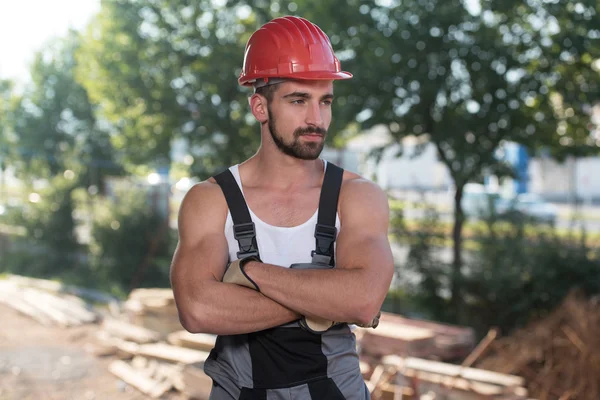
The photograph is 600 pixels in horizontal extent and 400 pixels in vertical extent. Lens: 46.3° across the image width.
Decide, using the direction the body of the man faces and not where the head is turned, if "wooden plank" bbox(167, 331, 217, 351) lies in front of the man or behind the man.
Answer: behind

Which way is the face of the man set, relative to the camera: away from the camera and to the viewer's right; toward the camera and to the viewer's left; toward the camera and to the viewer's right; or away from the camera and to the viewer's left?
toward the camera and to the viewer's right

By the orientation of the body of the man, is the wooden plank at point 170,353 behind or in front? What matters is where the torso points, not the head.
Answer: behind

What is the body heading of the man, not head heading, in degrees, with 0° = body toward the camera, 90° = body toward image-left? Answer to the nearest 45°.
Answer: approximately 0°

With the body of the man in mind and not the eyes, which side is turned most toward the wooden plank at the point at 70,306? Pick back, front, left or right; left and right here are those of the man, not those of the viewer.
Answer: back

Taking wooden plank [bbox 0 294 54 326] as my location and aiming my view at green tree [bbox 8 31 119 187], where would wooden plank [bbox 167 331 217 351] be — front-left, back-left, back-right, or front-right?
back-right

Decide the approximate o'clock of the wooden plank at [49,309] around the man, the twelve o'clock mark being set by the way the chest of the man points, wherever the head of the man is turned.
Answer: The wooden plank is roughly at 5 o'clock from the man.

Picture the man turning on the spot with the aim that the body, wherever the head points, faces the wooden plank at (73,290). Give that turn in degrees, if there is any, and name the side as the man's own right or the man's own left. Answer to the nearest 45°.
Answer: approximately 180°

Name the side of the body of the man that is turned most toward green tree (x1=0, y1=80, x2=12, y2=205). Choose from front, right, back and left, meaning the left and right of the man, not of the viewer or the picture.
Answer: back

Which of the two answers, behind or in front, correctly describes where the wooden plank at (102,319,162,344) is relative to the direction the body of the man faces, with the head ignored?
behind
